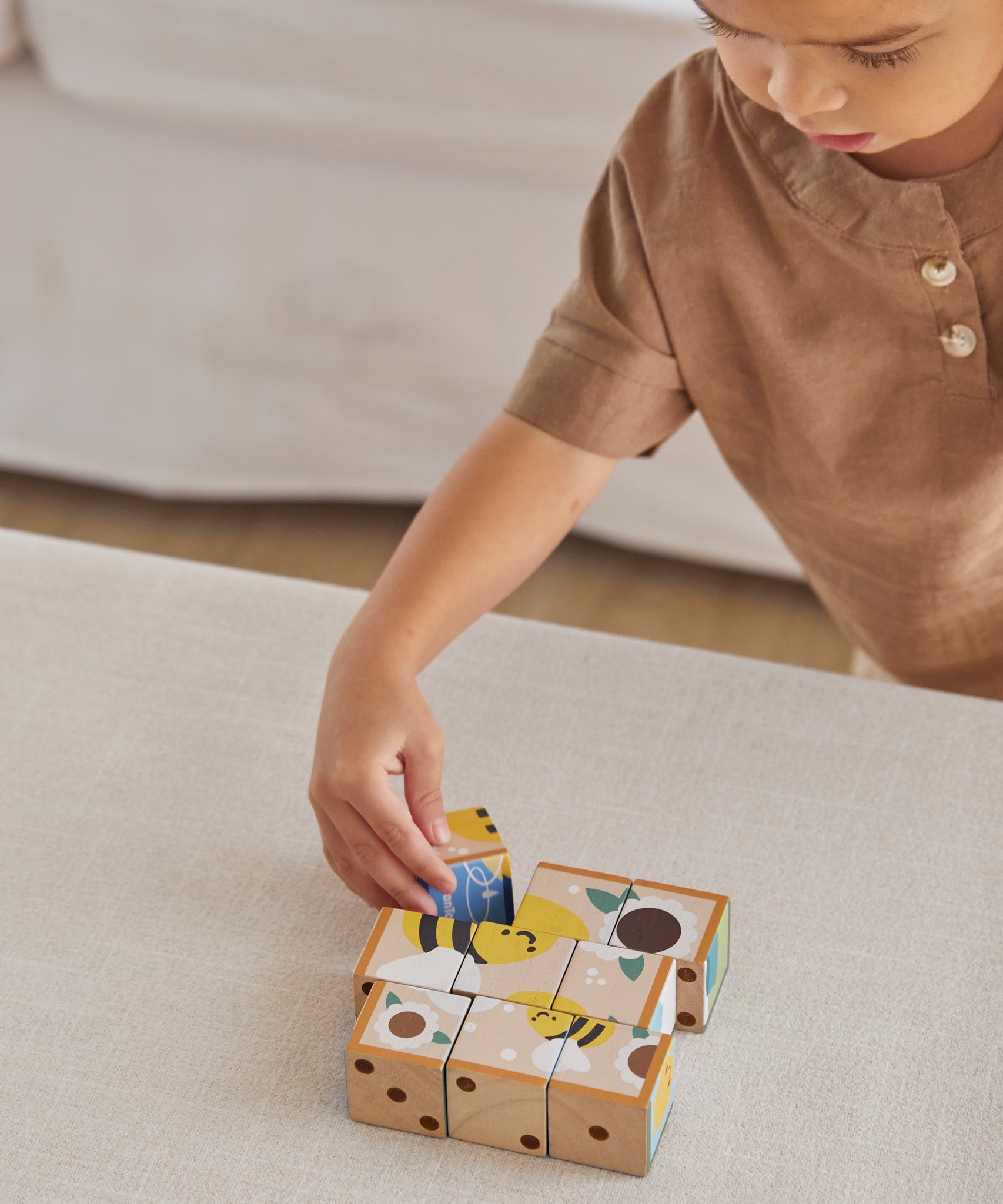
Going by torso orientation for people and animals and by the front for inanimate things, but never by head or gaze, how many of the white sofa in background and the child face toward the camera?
2

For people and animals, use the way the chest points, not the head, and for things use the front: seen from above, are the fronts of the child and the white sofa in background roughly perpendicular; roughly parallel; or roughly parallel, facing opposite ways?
roughly parallel

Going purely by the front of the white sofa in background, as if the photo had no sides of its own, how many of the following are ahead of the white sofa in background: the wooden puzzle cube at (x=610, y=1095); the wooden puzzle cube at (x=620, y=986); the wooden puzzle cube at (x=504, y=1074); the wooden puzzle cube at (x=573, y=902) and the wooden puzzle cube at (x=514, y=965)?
5

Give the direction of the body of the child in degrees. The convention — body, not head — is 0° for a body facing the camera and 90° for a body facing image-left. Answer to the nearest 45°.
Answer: approximately 0°

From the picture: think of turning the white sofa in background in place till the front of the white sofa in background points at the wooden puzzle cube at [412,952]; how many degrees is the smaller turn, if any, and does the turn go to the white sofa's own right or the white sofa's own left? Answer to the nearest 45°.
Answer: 0° — it already faces it

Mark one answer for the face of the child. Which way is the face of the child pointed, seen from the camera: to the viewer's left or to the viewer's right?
to the viewer's left

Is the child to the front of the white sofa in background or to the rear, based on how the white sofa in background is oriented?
to the front

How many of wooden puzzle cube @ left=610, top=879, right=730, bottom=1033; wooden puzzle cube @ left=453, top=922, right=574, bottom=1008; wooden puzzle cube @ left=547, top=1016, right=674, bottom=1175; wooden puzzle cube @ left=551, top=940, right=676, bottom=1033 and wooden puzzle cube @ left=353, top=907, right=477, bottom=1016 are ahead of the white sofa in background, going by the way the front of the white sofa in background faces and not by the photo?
5

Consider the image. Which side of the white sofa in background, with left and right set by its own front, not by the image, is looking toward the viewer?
front

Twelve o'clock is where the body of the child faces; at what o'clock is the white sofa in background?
The white sofa in background is roughly at 5 o'clock from the child.

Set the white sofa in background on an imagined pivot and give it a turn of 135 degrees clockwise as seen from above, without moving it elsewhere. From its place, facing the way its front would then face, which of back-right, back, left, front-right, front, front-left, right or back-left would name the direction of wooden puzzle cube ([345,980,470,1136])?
back-left

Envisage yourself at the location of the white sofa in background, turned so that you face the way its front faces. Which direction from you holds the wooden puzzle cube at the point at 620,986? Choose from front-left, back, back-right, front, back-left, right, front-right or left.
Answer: front

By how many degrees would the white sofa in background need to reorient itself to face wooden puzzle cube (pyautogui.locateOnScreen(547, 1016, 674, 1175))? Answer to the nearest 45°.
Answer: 0° — it already faces it

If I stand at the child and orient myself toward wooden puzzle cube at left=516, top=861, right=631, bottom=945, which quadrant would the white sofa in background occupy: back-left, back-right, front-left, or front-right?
back-right
